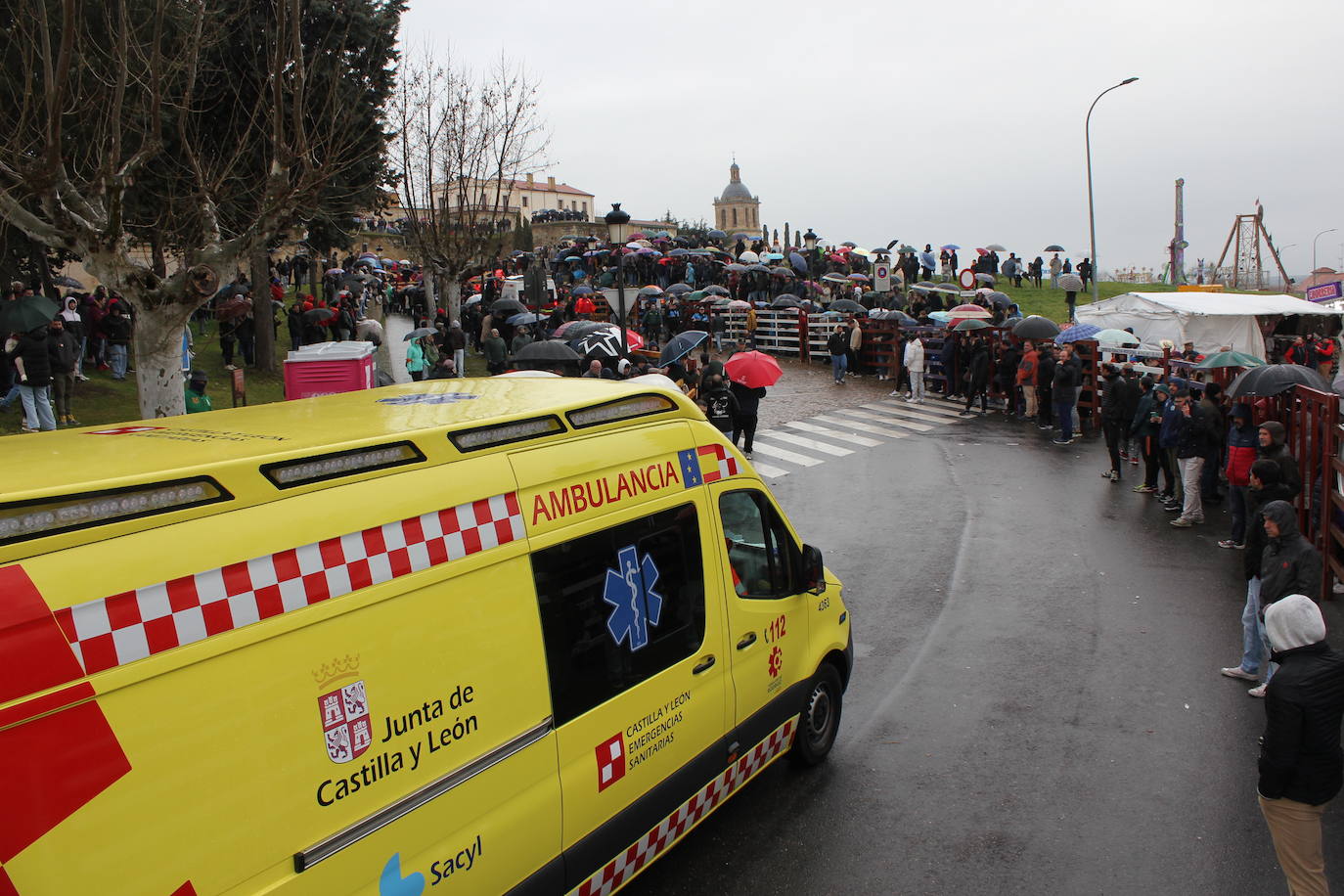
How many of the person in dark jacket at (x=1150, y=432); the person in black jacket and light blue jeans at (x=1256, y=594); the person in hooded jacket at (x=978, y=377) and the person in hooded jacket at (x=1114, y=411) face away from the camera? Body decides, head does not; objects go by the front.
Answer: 0

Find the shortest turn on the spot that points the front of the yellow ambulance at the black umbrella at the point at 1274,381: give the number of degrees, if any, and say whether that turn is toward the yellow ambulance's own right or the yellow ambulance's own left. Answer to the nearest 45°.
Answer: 0° — it already faces it

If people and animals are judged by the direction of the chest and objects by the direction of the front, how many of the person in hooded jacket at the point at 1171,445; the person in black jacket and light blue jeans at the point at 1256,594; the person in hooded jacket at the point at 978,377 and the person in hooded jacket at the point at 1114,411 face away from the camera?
0

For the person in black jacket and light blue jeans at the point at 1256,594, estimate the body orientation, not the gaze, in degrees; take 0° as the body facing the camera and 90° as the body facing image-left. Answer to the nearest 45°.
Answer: approximately 90°

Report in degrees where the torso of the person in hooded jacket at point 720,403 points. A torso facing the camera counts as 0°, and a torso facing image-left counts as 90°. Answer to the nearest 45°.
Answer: approximately 180°

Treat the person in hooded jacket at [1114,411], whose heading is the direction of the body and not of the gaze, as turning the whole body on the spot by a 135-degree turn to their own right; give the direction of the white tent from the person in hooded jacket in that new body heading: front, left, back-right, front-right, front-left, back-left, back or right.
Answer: front-left

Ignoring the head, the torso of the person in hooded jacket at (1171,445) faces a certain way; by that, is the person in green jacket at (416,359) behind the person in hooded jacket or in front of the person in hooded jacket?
in front

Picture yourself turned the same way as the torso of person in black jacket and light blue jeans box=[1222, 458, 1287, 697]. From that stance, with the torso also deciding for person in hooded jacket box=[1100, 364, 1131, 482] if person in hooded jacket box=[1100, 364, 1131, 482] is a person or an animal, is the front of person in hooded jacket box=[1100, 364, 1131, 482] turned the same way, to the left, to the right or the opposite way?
the same way

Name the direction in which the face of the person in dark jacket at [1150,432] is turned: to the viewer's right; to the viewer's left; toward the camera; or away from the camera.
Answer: to the viewer's left

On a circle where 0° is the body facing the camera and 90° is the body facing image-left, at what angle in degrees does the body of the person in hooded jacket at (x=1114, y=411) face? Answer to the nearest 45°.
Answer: approximately 90°

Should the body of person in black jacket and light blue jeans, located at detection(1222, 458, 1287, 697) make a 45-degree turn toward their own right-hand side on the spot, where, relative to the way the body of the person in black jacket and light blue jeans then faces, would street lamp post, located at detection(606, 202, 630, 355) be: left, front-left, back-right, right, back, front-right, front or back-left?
front
